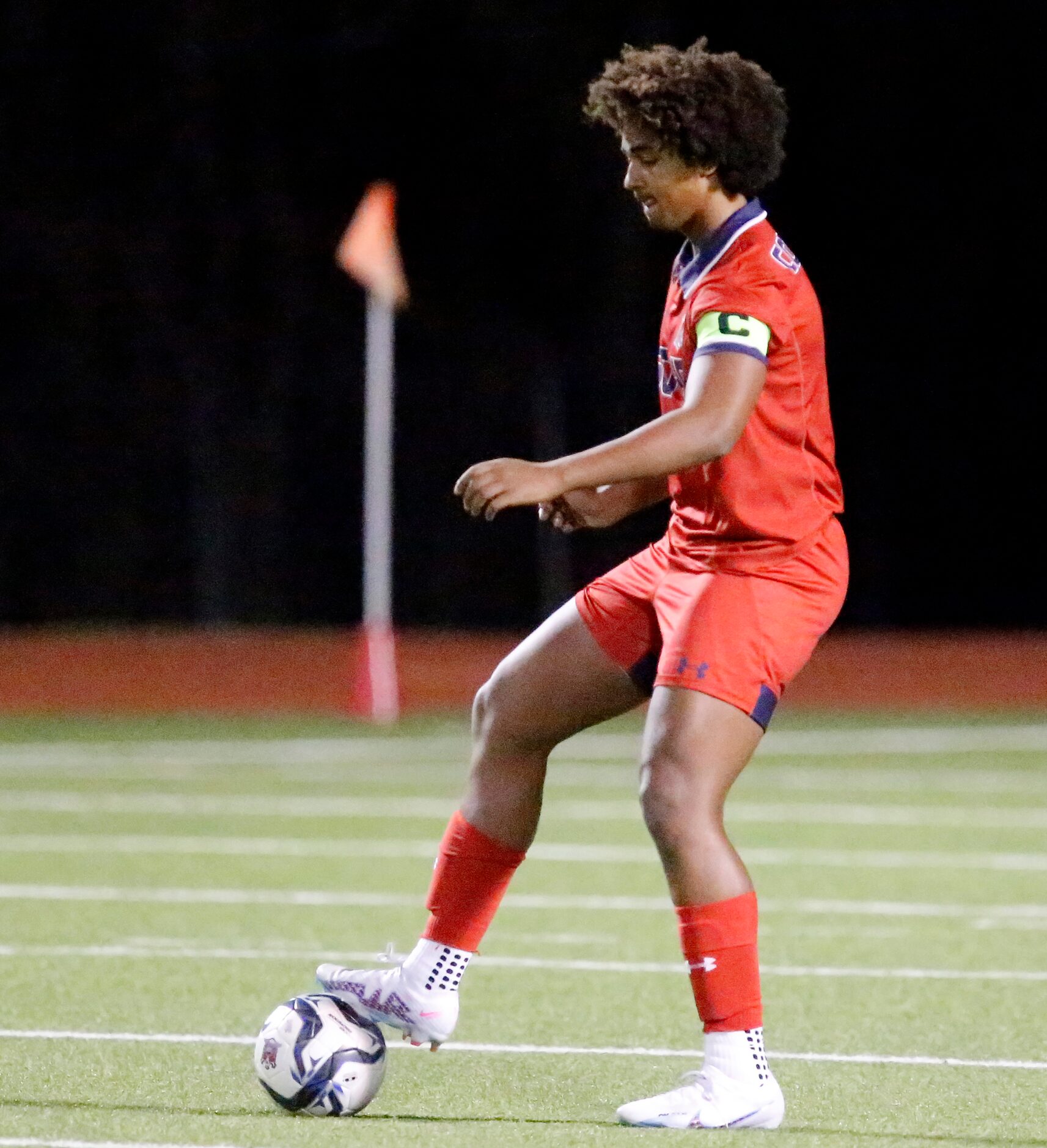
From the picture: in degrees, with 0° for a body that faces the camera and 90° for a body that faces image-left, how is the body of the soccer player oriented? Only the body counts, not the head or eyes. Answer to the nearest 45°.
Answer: approximately 90°

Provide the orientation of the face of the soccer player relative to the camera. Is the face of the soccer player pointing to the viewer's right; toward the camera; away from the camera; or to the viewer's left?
to the viewer's left
